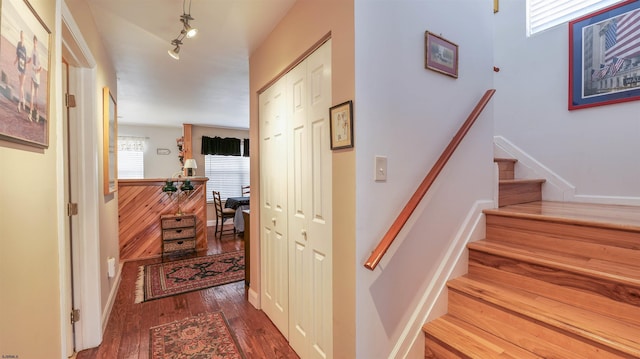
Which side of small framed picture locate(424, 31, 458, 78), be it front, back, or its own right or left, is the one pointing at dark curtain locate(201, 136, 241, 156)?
back

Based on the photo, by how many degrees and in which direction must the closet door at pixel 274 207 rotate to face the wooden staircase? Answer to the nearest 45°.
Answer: approximately 90° to its left

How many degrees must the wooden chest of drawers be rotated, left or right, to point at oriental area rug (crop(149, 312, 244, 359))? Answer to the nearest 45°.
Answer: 0° — it already faces it

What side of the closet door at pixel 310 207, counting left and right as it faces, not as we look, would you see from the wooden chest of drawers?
right

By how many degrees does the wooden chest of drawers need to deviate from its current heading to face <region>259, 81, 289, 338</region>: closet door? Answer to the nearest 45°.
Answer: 0° — it already faces it

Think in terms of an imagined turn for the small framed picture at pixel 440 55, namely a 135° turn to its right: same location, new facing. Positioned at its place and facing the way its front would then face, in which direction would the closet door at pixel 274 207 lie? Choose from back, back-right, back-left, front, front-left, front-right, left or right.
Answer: front

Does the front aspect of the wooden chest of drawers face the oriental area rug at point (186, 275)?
yes

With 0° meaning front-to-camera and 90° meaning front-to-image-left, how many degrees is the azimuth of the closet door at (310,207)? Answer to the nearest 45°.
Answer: approximately 45°

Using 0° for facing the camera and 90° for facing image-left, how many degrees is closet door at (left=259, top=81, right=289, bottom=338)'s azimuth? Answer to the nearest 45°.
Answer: approximately 45°

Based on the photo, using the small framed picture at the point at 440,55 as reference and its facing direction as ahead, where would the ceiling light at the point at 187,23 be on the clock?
The ceiling light is roughly at 4 o'clock from the small framed picture.

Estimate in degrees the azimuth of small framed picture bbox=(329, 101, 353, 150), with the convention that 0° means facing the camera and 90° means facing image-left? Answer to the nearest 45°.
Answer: approximately 45°

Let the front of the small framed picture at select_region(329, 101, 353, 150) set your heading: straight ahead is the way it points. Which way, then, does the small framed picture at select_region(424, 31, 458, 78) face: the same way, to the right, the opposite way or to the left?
to the left
